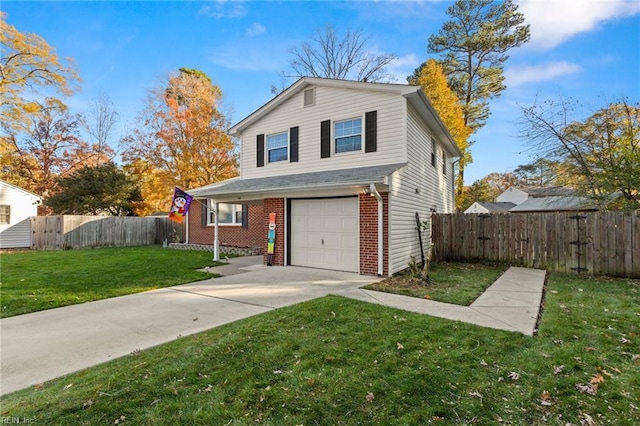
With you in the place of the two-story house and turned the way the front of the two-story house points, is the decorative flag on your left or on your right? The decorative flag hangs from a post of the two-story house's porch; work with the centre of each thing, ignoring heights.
on your right

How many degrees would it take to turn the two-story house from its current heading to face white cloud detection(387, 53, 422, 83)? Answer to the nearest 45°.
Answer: approximately 135° to its right

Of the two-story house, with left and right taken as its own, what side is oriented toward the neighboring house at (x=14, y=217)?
right

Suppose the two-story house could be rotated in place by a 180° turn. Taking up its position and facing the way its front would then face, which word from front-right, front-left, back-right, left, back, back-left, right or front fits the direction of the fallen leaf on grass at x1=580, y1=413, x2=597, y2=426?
back-right

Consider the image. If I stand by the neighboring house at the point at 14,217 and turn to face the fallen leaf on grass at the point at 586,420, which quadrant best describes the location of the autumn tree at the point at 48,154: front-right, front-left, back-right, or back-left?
back-left

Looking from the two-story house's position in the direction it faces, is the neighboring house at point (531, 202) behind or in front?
behind

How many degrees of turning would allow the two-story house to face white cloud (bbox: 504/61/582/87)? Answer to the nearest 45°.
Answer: approximately 135° to its left

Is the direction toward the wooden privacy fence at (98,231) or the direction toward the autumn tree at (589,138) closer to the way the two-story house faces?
the wooden privacy fence

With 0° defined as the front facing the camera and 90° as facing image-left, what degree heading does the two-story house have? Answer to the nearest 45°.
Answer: approximately 45°

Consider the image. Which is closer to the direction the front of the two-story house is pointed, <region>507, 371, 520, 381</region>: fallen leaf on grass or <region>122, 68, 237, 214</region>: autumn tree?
the fallen leaf on grass

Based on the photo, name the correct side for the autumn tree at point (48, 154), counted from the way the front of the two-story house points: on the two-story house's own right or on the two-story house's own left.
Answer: on the two-story house's own right

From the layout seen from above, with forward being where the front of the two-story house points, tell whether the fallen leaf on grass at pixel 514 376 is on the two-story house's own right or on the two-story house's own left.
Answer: on the two-story house's own left

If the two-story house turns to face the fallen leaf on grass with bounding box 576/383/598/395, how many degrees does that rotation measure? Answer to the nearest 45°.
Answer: approximately 45° to its left
